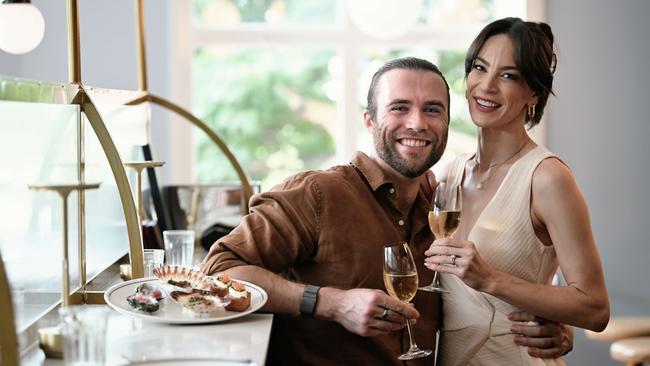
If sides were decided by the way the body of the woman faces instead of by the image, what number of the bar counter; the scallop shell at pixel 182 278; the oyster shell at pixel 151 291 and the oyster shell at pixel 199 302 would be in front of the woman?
4

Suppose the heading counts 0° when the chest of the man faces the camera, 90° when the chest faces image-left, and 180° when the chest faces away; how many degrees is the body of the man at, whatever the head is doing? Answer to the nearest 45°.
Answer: approximately 315°

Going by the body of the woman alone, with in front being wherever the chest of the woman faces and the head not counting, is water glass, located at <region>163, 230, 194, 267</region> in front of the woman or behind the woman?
in front

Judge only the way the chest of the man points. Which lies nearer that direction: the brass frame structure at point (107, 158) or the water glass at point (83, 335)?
the water glass

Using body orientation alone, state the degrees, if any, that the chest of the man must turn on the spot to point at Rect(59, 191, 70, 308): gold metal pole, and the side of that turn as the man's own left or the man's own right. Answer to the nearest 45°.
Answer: approximately 90° to the man's own right

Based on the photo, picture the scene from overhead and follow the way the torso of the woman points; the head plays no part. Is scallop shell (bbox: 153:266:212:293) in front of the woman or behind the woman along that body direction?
in front

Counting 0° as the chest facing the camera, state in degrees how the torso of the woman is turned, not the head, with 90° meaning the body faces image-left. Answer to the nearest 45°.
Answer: approximately 45°
